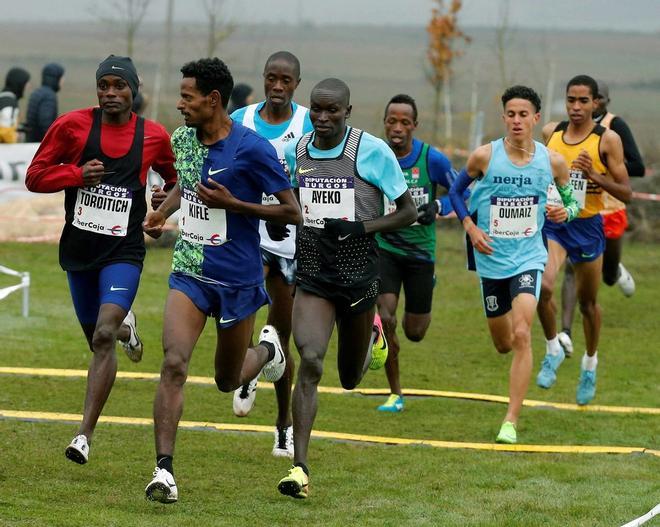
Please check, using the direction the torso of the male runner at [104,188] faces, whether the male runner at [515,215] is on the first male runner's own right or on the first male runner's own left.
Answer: on the first male runner's own left

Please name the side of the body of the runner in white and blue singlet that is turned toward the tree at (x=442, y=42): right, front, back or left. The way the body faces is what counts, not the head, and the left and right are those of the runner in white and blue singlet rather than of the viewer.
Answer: back

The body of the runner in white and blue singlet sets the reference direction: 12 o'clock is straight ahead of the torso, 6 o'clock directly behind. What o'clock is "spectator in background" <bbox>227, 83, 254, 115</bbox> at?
The spectator in background is roughly at 6 o'clock from the runner in white and blue singlet.

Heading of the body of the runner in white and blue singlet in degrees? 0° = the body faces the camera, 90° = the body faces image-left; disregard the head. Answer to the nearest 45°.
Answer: approximately 0°
